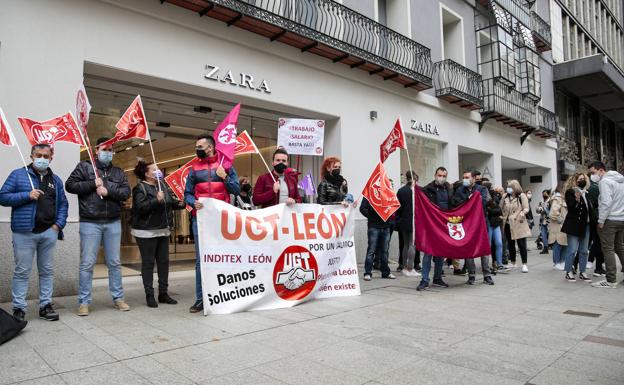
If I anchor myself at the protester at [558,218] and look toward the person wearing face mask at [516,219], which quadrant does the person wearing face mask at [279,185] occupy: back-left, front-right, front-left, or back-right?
front-left

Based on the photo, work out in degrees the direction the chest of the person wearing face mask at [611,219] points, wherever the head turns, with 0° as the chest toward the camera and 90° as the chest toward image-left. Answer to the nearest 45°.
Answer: approximately 90°

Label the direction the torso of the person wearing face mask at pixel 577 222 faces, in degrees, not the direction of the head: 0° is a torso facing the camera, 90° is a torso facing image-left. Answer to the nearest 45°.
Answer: approximately 315°

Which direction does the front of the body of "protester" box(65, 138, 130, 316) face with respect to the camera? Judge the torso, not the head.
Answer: toward the camera

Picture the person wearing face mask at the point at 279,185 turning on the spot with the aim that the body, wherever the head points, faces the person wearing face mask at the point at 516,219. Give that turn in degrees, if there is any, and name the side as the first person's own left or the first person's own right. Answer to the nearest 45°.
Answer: approximately 135° to the first person's own left

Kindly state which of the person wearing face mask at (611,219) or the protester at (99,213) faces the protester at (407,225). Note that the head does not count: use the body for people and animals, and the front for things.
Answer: the person wearing face mask

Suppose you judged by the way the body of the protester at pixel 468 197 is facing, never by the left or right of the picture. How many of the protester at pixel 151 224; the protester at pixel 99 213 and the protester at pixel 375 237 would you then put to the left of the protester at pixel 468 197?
0

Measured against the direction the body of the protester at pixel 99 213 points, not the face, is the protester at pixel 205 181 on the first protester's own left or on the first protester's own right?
on the first protester's own left

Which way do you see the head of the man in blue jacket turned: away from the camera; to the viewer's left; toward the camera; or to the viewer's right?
toward the camera

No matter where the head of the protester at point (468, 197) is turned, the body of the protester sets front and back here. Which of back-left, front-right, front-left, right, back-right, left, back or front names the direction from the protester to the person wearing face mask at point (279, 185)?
front-right

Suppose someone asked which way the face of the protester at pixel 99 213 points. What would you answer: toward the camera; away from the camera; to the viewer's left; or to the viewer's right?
toward the camera

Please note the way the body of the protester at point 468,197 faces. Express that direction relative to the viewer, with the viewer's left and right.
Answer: facing the viewer
